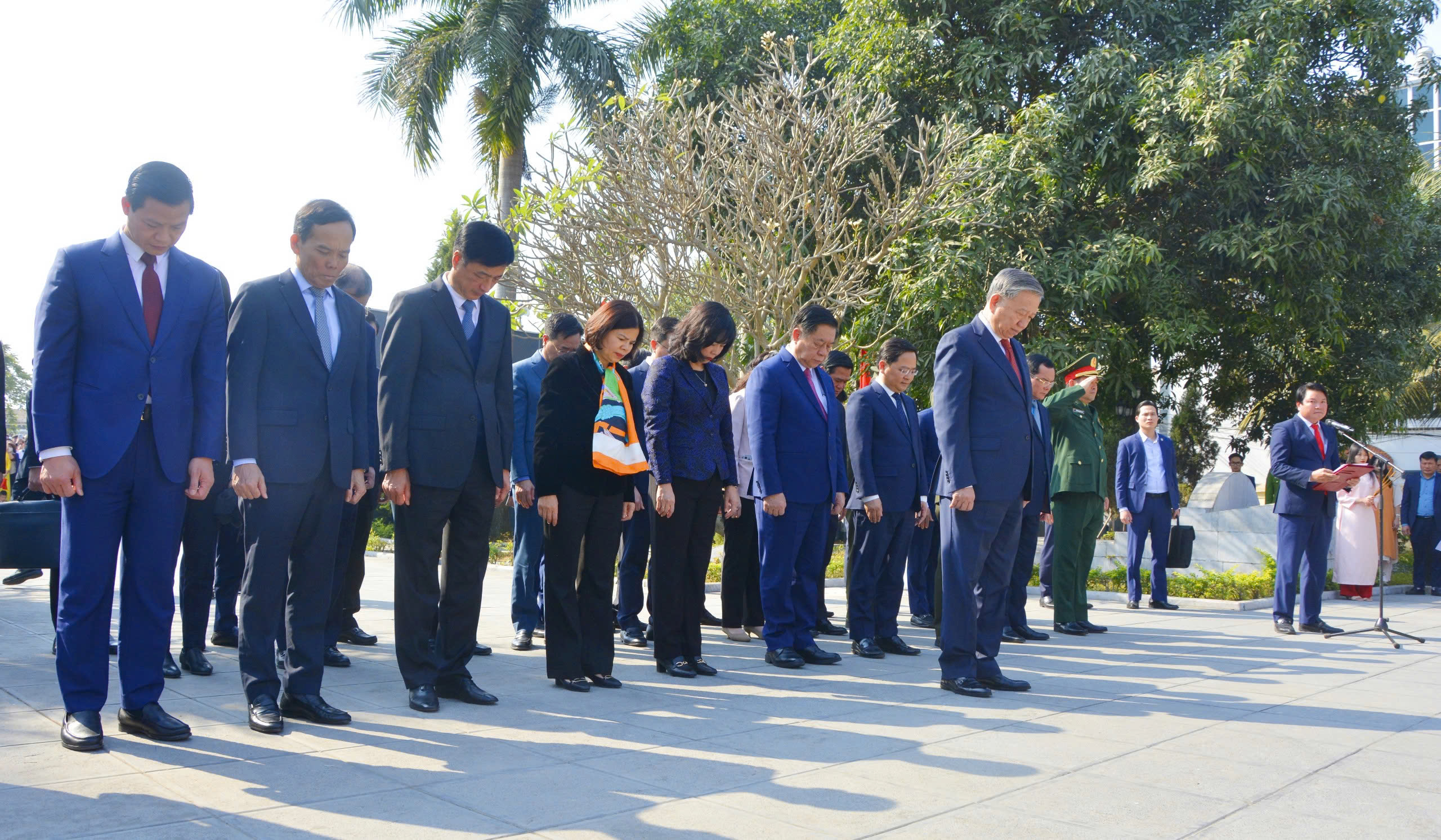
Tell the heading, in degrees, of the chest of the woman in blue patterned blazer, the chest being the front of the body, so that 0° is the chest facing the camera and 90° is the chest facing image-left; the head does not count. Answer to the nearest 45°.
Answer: approximately 315°

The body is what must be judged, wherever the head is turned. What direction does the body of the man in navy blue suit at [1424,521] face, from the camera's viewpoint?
toward the camera

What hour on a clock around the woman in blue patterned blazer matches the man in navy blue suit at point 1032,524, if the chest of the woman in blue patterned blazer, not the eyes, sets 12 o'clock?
The man in navy blue suit is roughly at 9 o'clock from the woman in blue patterned blazer.

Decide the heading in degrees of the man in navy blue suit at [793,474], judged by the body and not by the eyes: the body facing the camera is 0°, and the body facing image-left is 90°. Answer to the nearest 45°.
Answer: approximately 315°

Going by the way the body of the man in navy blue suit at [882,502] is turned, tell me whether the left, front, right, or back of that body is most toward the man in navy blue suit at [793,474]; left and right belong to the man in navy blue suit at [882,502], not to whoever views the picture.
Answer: right

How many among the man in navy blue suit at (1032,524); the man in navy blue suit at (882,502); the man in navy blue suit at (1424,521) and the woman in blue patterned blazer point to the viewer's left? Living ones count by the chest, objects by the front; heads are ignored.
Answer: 0

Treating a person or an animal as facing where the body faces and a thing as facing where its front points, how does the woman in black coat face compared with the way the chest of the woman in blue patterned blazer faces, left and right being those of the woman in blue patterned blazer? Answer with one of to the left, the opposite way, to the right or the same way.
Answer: the same way

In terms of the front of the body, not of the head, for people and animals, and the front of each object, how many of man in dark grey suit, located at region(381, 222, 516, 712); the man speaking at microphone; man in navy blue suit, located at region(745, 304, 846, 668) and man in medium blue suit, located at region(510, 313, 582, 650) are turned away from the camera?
0

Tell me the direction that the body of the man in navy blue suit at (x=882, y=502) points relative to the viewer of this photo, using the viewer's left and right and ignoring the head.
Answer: facing the viewer and to the right of the viewer

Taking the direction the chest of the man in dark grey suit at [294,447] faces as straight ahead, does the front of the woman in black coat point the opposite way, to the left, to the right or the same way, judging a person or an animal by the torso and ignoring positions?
the same way

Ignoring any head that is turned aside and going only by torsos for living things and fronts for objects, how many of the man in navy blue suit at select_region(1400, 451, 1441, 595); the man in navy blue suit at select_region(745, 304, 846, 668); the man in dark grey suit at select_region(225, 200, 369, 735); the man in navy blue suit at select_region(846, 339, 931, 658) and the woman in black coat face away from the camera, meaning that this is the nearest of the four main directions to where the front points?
0

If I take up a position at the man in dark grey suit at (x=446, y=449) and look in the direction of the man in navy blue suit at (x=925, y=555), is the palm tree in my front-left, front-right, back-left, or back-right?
front-left

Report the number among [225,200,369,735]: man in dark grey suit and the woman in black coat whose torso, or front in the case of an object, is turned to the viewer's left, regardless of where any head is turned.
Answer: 0

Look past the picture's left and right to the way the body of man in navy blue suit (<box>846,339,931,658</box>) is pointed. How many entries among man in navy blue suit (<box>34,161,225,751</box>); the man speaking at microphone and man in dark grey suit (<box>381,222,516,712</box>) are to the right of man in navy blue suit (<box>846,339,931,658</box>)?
2

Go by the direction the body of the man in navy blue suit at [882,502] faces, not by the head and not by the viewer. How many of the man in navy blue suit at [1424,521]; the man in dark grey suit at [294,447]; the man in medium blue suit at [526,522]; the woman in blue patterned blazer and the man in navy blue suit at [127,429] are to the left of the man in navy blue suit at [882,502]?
1

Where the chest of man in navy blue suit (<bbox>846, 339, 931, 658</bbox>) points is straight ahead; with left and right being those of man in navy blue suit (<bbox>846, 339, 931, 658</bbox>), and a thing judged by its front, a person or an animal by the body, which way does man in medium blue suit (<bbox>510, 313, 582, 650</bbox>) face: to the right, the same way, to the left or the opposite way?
the same way

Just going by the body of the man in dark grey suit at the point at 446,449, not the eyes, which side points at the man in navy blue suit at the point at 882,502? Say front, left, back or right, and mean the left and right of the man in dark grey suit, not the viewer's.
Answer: left
